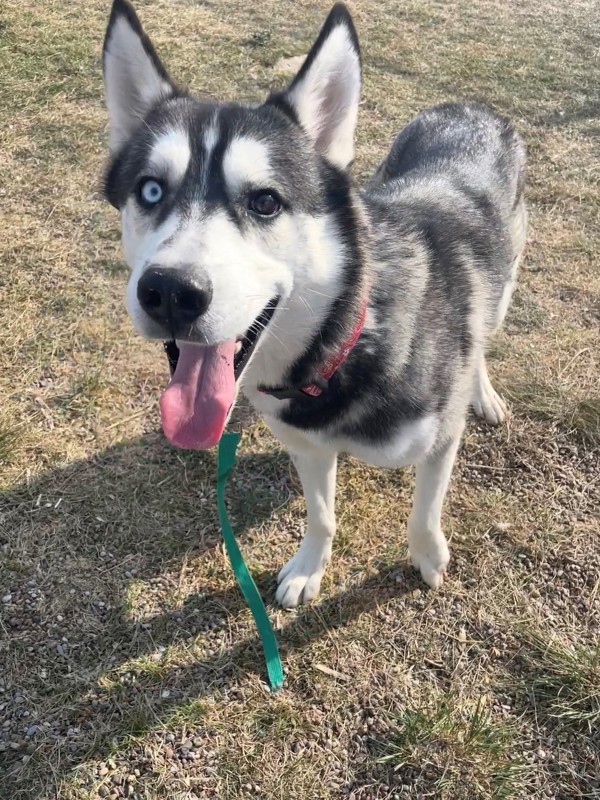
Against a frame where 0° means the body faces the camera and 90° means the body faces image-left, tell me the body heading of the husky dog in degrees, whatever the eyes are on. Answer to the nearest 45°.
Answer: approximately 45°
